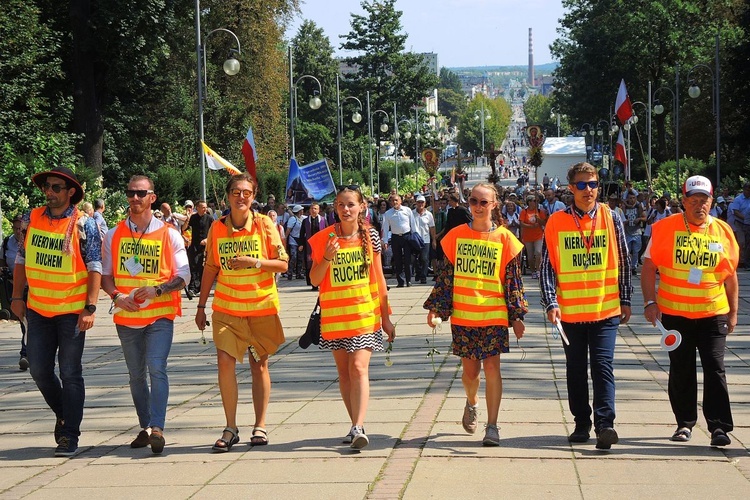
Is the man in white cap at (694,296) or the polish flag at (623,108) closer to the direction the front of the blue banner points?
the man in white cap

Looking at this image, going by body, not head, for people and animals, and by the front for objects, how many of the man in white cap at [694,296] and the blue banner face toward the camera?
2

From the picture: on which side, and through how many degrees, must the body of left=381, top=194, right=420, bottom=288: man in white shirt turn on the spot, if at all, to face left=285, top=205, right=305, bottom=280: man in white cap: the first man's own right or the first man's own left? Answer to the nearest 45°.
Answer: approximately 135° to the first man's own right

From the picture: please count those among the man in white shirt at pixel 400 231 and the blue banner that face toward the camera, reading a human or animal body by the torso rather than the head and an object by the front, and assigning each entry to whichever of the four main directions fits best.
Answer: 2

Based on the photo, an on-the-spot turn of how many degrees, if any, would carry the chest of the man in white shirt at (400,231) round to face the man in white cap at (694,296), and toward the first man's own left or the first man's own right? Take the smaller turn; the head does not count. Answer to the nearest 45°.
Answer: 0° — they already face them

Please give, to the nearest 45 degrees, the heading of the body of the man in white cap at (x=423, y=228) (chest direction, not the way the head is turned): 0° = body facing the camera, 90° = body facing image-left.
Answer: approximately 0°

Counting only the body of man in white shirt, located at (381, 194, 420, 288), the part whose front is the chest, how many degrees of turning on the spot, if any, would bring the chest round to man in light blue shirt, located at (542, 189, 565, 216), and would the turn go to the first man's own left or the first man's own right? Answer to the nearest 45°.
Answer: approximately 135° to the first man's own left
